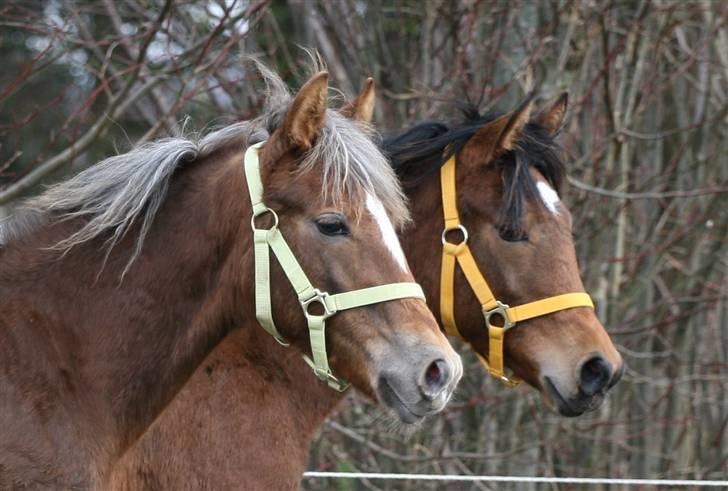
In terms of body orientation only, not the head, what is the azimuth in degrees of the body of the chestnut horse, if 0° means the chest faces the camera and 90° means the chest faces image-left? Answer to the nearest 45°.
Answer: approximately 270°
